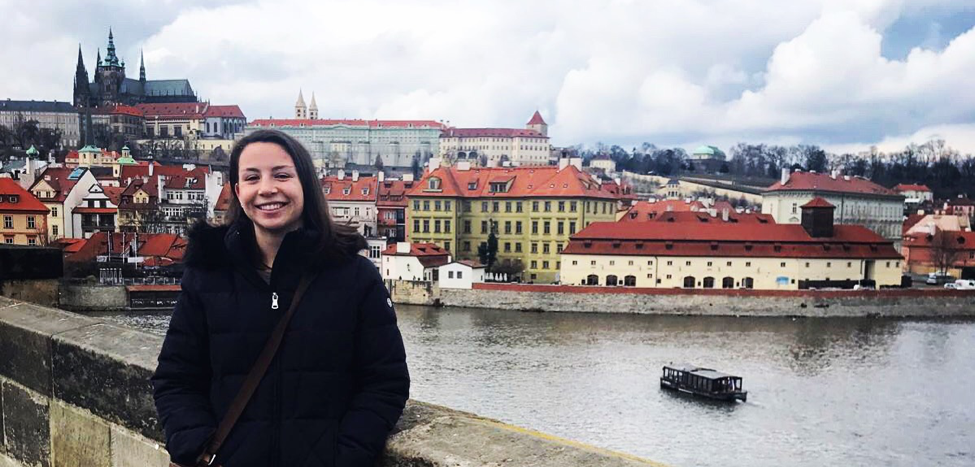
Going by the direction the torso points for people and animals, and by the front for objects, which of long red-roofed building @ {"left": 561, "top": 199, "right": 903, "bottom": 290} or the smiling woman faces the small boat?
the long red-roofed building

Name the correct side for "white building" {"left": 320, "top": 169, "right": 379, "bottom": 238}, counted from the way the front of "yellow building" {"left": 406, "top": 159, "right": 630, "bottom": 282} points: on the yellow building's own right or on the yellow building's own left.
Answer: on the yellow building's own right

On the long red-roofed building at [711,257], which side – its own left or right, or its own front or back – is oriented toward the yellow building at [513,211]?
right

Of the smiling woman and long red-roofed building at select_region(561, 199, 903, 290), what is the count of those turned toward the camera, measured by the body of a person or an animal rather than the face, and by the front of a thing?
2

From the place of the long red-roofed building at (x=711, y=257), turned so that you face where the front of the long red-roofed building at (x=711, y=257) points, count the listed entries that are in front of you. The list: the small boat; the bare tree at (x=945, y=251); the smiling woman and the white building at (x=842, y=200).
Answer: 2

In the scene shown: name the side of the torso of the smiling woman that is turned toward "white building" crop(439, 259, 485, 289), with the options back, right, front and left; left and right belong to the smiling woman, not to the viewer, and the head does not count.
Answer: back

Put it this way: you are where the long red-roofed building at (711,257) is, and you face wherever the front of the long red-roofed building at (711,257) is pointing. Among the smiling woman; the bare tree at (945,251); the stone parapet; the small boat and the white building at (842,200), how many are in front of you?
3
